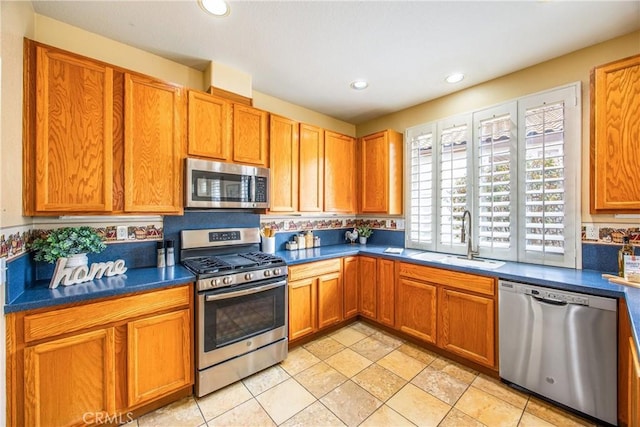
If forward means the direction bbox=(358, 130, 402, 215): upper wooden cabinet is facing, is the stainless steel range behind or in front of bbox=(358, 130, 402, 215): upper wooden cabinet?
in front

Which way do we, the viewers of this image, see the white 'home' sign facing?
facing the viewer and to the right of the viewer

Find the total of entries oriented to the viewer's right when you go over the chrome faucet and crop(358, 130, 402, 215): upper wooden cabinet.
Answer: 0

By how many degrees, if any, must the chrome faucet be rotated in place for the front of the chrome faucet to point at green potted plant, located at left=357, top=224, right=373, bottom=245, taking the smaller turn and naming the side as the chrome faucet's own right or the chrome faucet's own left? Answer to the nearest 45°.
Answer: approximately 45° to the chrome faucet's own right

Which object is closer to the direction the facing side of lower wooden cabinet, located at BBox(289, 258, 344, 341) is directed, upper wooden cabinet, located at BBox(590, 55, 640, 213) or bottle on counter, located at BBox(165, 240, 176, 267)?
the upper wooden cabinet

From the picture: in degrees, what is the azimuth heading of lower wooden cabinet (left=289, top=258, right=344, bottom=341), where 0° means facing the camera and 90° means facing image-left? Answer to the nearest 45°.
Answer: approximately 315°

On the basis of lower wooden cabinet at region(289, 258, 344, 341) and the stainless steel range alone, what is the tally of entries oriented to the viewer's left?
0

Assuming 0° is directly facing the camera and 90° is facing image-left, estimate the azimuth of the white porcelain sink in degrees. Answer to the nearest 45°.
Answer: approximately 45°
